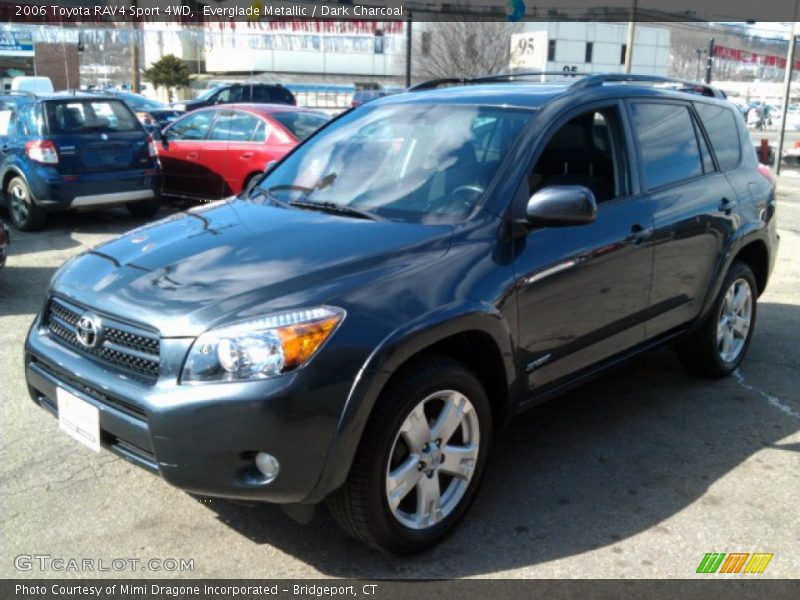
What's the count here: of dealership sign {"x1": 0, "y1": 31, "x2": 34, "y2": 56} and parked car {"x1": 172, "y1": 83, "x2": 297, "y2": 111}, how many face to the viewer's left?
1

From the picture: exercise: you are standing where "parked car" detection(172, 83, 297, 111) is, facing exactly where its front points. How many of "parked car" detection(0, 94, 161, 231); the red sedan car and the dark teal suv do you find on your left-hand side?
3

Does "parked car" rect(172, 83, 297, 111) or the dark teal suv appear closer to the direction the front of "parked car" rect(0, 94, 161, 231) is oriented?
the parked car

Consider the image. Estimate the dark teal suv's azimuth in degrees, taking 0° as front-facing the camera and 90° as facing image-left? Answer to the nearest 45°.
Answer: approximately 45°

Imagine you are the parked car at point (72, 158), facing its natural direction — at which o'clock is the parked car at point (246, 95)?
the parked car at point (246, 95) is roughly at 2 o'clock from the parked car at point (72, 158).

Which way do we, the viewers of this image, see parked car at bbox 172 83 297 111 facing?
facing to the left of the viewer

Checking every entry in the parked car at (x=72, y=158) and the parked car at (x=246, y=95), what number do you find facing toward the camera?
0

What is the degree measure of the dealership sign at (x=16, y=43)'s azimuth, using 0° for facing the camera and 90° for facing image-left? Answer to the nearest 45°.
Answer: approximately 0°

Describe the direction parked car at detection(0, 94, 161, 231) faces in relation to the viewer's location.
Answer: facing away from the viewer and to the left of the viewer
